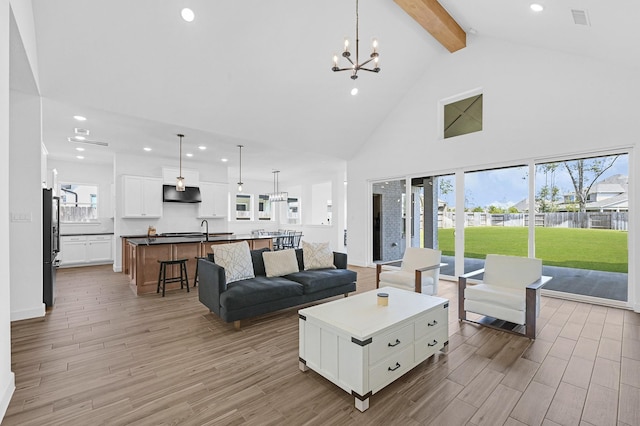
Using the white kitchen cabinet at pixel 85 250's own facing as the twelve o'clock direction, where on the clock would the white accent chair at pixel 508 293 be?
The white accent chair is roughly at 11 o'clock from the white kitchen cabinet.

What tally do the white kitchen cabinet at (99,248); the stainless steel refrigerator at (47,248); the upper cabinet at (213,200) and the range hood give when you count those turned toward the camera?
3

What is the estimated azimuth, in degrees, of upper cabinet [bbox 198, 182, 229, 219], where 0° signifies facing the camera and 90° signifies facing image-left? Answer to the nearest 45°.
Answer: approximately 0°

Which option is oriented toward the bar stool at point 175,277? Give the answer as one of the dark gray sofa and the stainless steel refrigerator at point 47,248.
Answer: the stainless steel refrigerator

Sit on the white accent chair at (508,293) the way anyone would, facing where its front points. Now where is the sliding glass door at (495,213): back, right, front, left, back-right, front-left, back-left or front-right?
back-right

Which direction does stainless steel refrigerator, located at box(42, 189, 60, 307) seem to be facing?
to the viewer's right

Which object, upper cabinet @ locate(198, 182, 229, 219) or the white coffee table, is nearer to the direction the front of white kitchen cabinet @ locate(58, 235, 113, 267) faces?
the white coffee table

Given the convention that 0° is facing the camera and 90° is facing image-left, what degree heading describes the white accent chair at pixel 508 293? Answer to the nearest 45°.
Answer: approximately 45°
